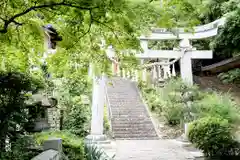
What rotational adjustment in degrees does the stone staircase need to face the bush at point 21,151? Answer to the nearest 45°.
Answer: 0° — it already faces it

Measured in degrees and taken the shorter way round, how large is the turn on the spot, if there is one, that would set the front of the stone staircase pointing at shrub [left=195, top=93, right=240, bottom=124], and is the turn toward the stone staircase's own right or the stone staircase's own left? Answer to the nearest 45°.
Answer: approximately 45° to the stone staircase's own left

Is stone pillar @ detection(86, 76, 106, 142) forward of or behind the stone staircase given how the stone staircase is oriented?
forward

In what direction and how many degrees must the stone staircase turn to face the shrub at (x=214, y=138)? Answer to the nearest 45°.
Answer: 0° — it already faces it

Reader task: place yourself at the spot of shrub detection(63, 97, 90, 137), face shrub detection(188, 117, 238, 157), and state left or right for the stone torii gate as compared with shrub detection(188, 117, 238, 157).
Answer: left

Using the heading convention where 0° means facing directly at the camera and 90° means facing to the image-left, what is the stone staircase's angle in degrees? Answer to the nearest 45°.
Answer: approximately 0°

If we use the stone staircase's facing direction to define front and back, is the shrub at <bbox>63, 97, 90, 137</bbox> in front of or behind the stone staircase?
in front

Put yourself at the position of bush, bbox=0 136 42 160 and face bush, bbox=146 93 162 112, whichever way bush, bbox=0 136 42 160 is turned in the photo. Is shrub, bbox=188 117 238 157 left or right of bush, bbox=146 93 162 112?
right
